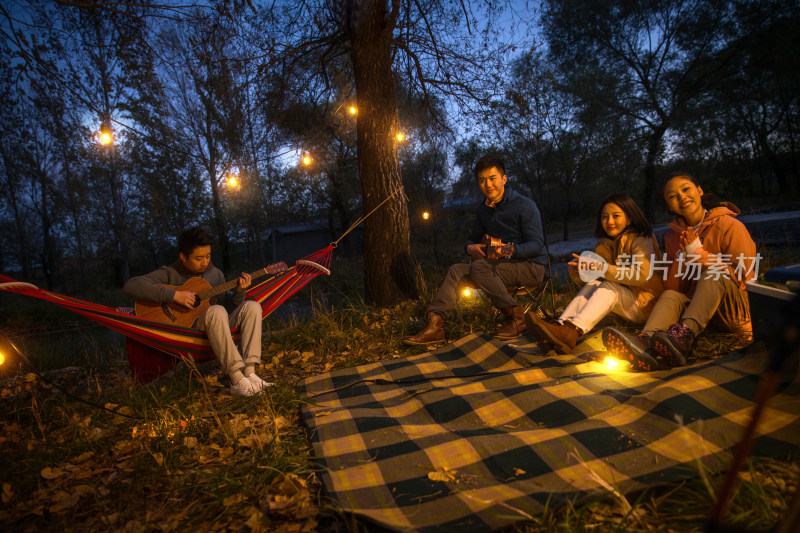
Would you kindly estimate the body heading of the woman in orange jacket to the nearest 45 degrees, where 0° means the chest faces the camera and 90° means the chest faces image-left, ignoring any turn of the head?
approximately 45°

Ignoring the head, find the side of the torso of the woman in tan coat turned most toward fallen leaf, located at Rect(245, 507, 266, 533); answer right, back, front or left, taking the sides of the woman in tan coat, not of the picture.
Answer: front

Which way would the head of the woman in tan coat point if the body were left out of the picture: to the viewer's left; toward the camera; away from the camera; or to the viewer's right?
toward the camera

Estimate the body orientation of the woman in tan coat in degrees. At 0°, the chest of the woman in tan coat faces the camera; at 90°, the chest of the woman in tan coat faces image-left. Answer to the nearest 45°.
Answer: approximately 45°

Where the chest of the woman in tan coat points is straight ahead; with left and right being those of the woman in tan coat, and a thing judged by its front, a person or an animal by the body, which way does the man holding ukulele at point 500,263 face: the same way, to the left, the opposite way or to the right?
the same way

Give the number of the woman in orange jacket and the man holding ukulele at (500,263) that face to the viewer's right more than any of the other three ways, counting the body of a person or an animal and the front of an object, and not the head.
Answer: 0

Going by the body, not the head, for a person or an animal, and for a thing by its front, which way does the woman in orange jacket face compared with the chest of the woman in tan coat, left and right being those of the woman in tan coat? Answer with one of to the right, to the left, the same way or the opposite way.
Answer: the same way

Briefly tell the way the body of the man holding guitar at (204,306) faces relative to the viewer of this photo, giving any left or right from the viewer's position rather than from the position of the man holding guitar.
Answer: facing the viewer and to the right of the viewer

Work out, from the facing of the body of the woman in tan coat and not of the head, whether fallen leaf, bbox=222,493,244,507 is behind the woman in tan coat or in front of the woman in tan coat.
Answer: in front

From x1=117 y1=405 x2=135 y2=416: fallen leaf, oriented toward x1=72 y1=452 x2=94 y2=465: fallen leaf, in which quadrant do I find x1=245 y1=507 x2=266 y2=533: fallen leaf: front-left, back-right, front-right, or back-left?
front-left

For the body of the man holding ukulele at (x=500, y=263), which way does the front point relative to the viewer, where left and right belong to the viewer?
facing the viewer and to the left of the viewer

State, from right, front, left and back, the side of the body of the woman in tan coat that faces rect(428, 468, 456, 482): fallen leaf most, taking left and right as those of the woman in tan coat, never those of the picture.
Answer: front

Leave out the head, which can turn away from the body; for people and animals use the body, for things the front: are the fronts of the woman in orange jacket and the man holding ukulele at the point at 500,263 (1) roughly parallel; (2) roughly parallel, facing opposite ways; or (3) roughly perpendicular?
roughly parallel

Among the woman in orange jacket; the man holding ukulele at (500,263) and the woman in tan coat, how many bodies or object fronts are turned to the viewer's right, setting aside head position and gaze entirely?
0

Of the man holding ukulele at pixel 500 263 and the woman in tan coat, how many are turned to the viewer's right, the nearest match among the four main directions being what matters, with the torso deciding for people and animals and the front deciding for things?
0

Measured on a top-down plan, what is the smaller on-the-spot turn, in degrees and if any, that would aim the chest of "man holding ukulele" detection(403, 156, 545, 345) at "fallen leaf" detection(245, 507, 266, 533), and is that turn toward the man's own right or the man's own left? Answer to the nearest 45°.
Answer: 0° — they already face it

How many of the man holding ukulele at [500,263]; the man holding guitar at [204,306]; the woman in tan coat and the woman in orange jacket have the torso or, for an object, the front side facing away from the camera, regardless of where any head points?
0
